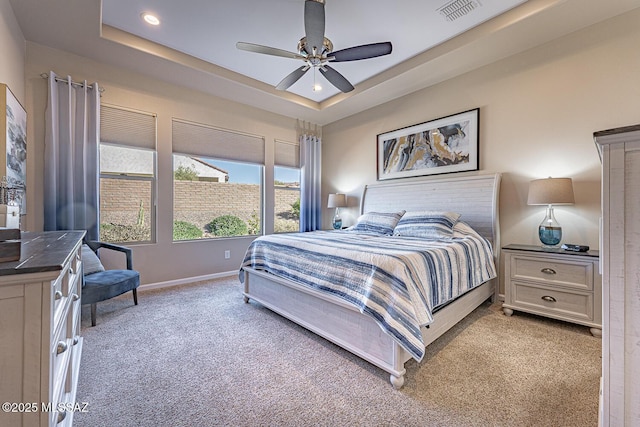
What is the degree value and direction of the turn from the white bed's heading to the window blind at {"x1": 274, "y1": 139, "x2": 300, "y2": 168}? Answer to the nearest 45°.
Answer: approximately 90° to its right

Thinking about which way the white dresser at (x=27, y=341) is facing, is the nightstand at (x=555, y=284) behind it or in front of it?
in front

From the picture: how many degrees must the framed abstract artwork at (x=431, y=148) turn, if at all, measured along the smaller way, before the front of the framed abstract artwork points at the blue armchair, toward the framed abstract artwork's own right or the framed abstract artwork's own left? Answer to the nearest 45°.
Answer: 0° — it already faces it

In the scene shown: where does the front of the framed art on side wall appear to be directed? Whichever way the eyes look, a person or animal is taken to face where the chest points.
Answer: to the viewer's right

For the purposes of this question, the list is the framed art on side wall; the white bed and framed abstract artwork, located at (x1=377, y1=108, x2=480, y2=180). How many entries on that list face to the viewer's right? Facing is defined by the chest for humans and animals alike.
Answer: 1

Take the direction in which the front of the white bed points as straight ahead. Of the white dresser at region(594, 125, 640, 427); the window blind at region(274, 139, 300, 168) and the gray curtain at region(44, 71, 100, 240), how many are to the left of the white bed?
1

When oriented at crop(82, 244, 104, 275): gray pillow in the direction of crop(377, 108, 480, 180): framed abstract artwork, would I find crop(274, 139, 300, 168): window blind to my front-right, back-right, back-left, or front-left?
front-left

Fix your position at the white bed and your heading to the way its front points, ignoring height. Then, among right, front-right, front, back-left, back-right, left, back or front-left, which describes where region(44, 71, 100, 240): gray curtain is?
front-right

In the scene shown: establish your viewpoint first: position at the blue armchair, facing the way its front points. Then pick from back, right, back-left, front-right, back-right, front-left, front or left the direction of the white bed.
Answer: front

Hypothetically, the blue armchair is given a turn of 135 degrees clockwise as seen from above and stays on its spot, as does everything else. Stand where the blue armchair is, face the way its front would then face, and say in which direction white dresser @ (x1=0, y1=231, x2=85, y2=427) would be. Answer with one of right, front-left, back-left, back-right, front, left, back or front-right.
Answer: left

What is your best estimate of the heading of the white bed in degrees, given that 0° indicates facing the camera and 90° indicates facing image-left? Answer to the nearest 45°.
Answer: approximately 45°

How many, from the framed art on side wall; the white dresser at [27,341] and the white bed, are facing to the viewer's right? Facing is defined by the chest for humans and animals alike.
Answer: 2

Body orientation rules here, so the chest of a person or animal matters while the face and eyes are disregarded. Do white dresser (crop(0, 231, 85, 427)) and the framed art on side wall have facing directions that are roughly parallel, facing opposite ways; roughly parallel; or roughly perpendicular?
roughly parallel

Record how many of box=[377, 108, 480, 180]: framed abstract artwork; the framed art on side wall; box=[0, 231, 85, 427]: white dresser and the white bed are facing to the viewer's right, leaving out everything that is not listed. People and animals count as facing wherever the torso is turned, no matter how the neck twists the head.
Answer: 2

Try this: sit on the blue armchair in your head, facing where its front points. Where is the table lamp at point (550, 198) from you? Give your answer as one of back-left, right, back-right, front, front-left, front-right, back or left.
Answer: front
